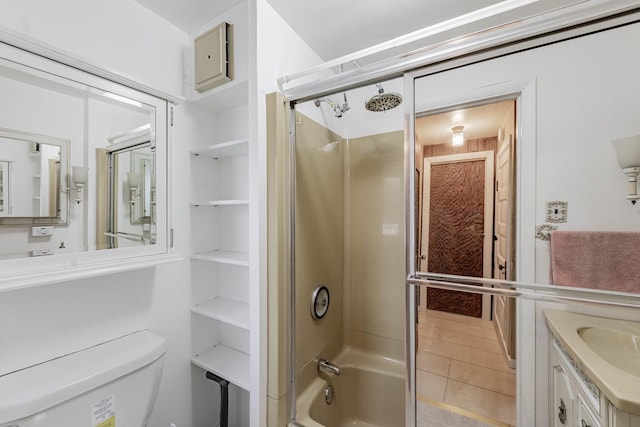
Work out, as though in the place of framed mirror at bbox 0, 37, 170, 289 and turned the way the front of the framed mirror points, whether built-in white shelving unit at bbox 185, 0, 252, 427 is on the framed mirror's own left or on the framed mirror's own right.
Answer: on the framed mirror's own left

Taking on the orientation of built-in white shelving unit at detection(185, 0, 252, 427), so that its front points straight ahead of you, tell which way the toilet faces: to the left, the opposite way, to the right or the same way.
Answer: to the left

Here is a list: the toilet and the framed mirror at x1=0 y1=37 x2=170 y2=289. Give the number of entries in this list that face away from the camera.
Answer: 0

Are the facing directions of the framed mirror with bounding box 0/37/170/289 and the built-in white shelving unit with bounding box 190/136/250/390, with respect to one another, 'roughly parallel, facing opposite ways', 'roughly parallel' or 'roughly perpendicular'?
roughly perpendicular

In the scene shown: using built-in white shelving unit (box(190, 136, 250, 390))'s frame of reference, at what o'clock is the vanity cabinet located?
The vanity cabinet is roughly at 9 o'clock from the built-in white shelving unit.

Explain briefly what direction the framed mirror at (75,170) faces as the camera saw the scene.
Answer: facing the viewer and to the right of the viewer

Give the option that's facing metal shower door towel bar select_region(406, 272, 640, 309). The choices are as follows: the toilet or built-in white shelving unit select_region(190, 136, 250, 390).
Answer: the toilet

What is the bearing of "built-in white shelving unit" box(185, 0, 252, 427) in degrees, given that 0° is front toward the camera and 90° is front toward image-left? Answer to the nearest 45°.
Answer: approximately 45°

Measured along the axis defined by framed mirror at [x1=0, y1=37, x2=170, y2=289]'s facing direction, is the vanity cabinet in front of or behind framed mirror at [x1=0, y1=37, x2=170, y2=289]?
in front

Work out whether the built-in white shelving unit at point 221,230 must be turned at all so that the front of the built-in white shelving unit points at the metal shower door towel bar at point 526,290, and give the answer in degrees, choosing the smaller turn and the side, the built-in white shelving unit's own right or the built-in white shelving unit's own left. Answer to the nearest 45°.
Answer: approximately 90° to the built-in white shelving unit's own left

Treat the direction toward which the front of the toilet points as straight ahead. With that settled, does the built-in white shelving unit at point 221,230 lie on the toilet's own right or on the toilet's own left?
on the toilet's own left
